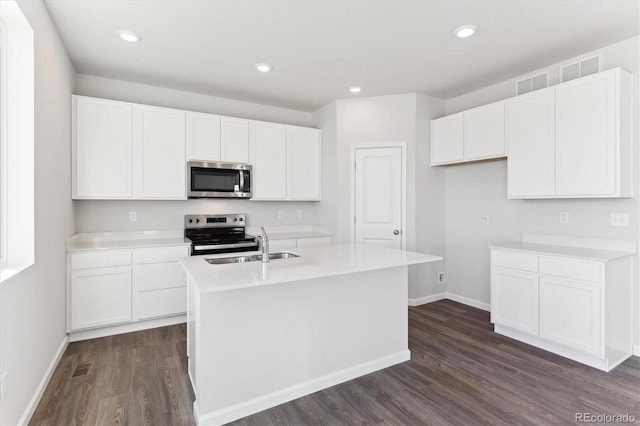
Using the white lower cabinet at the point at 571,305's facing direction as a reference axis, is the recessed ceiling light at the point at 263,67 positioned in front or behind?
in front

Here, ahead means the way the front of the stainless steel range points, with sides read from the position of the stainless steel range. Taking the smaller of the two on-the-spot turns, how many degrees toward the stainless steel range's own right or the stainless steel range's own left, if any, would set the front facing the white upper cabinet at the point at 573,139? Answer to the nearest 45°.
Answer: approximately 45° to the stainless steel range's own left

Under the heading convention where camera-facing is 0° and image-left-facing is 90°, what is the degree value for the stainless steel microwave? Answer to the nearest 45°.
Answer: approximately 0°

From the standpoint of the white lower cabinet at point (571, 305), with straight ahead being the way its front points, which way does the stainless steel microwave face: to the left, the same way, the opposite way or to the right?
to the left

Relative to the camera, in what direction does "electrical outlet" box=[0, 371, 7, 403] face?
facing to the right of the viewer

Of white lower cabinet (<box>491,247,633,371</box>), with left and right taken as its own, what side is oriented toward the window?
front

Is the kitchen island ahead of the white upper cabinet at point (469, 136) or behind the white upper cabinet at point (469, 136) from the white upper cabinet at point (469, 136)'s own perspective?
ahead

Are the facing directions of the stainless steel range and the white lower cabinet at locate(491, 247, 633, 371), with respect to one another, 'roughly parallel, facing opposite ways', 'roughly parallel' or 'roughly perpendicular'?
roughly perpendicular

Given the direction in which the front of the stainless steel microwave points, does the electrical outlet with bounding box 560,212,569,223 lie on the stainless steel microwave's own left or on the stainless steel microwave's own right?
on the stainless steel microwave's own left

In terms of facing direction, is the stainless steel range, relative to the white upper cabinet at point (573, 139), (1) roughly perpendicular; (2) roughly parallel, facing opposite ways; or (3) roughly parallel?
roughly perpendicular
